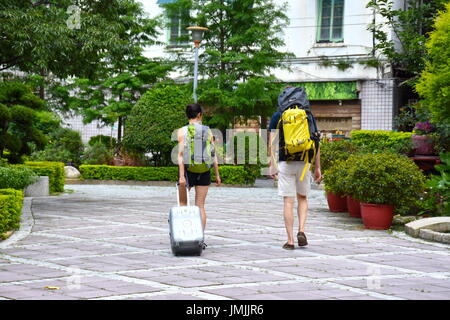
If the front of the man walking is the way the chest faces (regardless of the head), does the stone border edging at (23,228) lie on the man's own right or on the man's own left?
on the man's own left

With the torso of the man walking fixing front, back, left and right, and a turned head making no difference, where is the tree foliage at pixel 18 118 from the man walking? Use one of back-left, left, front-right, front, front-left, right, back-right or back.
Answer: front-left

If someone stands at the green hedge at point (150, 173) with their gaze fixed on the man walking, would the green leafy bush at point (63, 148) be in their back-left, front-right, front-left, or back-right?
back-right

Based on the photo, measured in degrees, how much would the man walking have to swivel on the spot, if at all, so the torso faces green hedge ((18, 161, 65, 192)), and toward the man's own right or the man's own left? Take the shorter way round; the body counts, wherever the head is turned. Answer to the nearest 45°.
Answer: approximately 45° to the man's own left

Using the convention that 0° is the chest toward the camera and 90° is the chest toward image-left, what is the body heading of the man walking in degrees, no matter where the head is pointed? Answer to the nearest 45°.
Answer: approximately 180°

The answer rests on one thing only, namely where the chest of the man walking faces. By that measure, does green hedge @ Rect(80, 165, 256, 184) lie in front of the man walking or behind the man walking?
in front

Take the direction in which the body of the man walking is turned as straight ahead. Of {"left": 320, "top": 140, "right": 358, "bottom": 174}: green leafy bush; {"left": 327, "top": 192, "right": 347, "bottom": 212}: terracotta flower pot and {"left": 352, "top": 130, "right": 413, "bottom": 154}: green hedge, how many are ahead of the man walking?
3

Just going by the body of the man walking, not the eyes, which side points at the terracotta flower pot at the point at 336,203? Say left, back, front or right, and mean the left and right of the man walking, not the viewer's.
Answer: front
